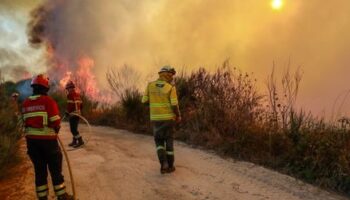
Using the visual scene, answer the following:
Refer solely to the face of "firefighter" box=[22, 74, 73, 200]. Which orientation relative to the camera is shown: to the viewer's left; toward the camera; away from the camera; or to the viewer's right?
away from the camera

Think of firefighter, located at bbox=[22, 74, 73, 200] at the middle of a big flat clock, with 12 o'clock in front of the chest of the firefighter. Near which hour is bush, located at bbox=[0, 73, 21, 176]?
The bush is roughly at 10 o'clock from the firefighter.

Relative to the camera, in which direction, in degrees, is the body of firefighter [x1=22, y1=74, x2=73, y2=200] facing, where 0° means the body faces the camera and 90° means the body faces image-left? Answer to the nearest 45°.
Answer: approximately 225°
